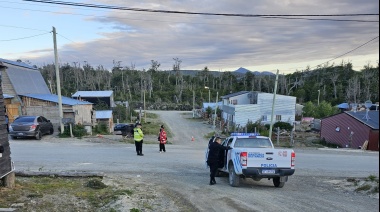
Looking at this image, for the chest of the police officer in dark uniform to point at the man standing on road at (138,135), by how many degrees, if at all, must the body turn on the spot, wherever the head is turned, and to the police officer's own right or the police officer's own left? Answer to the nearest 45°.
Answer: approximately 135° to the police officer's own left

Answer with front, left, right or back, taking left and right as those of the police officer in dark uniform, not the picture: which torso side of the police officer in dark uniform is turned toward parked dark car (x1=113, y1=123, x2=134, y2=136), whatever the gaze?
left

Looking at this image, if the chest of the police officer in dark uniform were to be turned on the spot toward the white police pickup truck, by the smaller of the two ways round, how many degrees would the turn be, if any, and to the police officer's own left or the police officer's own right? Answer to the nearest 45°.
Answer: approximately 45° to the police officer's own right

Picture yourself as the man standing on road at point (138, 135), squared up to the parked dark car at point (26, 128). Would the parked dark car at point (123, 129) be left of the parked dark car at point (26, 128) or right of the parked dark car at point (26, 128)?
right

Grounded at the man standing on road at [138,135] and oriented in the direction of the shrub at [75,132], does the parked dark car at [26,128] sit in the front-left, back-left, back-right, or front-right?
front-left

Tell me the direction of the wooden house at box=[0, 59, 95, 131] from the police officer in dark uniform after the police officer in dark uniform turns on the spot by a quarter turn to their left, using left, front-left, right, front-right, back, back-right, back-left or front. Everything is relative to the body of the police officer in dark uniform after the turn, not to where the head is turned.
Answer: front-left

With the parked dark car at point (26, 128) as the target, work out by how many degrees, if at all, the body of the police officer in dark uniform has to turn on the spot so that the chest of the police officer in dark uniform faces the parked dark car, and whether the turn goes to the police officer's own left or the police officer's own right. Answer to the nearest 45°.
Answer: approximately 135° to the police officer's own left

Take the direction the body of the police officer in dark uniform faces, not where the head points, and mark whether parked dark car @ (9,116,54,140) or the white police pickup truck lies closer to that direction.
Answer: the white police pickup truck

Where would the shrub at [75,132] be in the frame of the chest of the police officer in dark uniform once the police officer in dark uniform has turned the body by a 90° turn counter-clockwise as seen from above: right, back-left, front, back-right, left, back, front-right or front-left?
front-left
